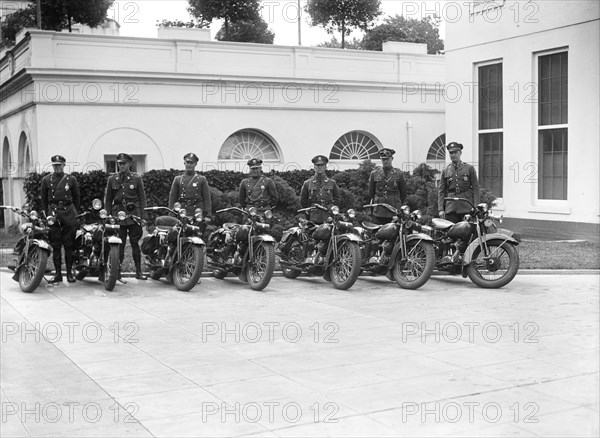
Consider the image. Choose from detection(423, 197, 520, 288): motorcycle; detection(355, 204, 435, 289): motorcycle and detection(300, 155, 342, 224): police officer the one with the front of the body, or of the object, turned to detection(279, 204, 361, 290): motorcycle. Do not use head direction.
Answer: the police officer

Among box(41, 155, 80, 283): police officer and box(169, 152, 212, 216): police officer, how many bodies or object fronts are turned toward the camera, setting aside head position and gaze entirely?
2

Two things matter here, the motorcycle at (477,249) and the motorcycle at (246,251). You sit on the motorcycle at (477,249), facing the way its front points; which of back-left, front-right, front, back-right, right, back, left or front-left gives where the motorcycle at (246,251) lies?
back-right

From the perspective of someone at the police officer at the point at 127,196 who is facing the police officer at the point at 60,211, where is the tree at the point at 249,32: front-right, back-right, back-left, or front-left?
back-right

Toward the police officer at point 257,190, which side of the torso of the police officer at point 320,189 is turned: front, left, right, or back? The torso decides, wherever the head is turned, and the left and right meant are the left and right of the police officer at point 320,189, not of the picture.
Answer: right

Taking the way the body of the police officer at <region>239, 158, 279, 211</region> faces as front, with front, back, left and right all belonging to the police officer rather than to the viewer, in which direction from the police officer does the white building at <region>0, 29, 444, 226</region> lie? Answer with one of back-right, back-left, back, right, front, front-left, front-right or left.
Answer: back

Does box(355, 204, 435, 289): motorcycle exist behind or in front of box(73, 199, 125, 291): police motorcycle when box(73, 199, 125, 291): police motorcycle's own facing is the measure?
in front

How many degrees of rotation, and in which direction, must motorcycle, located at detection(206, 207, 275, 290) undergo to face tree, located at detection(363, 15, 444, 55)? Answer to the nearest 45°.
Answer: approximately 135° to its left

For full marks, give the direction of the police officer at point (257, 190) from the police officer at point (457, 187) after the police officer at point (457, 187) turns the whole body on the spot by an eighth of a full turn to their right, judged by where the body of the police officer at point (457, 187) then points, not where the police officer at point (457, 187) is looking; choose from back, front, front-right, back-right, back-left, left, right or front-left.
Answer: front-right
